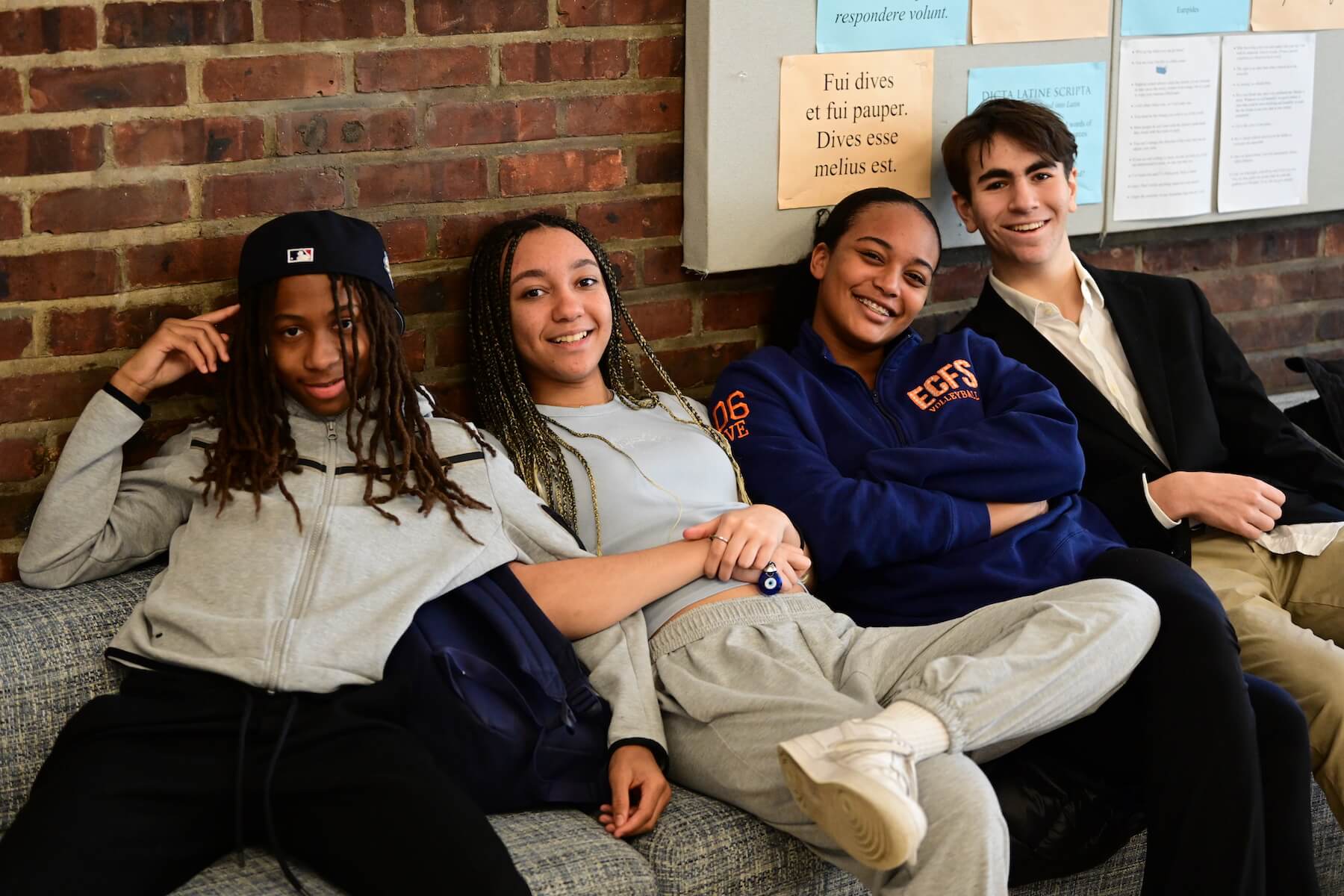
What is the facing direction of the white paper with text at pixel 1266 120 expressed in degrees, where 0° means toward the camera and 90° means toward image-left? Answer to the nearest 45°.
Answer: approximately 0°

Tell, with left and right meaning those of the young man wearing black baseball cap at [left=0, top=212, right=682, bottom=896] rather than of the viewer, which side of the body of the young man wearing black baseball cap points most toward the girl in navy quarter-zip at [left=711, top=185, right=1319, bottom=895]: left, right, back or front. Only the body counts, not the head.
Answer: left

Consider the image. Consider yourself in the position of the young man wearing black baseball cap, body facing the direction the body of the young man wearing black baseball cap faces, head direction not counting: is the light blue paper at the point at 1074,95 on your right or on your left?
on your left

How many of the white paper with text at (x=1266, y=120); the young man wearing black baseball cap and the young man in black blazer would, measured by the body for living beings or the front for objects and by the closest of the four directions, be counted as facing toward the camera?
3

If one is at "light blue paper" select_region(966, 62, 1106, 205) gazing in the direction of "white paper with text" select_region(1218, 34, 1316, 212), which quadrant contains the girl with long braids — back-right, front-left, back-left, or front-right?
back-right

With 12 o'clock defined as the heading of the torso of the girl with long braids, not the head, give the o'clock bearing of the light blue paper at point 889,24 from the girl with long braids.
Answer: The light blue paper is roughly at 8 o'clock from the girl with long braids.

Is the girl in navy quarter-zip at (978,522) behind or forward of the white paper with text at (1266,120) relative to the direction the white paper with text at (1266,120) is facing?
forward

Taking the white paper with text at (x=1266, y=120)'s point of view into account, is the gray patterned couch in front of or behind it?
in front
